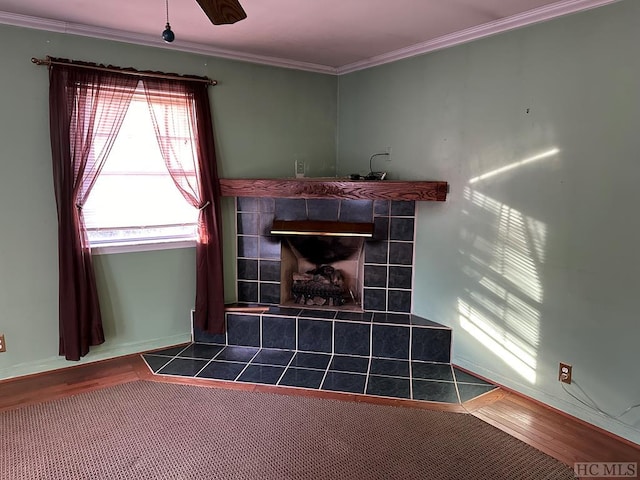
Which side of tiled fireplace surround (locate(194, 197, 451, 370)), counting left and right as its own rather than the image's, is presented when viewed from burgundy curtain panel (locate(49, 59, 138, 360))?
right

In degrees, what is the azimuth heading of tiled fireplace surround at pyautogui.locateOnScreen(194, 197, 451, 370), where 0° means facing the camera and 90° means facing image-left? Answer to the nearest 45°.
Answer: approximately 0°

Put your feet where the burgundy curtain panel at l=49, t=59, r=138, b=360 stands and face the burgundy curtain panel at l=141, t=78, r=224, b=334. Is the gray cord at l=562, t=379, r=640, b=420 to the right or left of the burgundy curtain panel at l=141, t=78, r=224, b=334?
right

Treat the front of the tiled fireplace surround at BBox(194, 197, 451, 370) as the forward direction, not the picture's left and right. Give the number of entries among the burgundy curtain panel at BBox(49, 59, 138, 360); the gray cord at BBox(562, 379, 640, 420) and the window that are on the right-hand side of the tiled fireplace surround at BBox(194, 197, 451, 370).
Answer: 2

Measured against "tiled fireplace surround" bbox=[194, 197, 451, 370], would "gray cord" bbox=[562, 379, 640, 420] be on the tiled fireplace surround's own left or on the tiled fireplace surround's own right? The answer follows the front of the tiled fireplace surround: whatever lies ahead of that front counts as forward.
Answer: on the tiled fireplace surround's own left

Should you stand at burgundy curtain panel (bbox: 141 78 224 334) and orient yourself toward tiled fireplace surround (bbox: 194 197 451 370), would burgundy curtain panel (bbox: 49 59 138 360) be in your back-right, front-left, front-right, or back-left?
back-right

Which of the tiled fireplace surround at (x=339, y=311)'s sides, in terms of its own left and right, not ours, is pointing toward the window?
right
